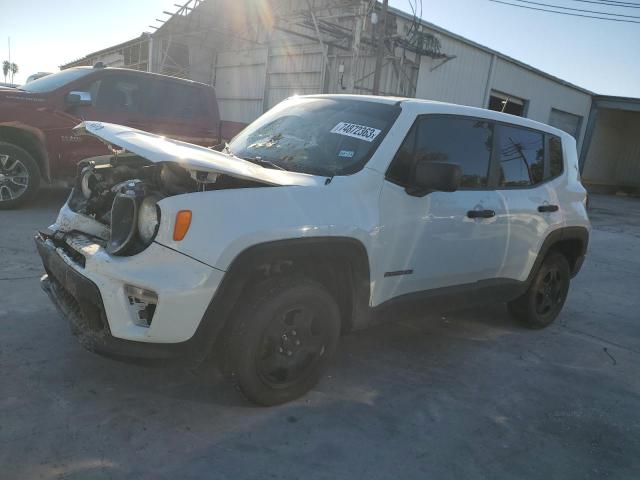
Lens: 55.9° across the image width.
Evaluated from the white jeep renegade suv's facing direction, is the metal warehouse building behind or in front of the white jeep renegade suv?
behind

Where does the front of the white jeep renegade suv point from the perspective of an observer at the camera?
facing the viewer and to the left of the viewer

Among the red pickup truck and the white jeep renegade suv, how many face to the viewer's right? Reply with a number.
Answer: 0

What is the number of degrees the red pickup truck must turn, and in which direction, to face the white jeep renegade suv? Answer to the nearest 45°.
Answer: approximately 90° to its left

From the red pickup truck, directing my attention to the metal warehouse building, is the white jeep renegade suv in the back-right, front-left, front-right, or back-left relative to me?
back-right

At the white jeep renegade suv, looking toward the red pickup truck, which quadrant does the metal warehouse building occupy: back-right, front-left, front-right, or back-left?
front-right

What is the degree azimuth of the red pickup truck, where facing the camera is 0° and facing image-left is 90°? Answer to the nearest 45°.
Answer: approximately 90°

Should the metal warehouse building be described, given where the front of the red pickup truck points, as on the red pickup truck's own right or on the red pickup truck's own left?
on the red pickup truck's own right

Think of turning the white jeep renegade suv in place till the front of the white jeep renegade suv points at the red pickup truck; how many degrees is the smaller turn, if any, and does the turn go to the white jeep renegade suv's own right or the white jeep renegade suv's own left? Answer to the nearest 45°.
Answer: approximately 90° to the white jeep renegade suv's own right

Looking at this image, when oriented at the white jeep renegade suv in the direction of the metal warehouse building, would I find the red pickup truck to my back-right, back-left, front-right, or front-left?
front-left
